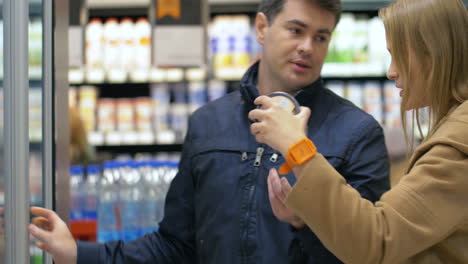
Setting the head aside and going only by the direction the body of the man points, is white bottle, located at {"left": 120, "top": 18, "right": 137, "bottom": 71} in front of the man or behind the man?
behind

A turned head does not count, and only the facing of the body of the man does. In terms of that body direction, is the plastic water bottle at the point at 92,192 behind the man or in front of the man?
behind

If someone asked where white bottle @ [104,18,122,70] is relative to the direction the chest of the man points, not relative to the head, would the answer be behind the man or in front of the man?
behind

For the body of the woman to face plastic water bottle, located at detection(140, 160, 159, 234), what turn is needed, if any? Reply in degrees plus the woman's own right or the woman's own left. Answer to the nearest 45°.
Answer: approximately 45° to the woman's own right

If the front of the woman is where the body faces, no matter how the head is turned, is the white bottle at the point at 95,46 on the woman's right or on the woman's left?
on the woman's right

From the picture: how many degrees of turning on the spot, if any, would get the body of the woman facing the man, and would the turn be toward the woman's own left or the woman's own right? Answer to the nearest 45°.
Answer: approximately 45° to the woman's own right

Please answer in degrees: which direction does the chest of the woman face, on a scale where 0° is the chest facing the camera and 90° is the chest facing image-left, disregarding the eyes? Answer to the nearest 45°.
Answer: approximately 90°

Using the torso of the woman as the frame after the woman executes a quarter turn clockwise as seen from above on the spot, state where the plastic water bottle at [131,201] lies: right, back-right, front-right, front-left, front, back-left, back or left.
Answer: front-left

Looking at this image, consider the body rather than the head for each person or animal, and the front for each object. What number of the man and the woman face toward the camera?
1
